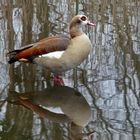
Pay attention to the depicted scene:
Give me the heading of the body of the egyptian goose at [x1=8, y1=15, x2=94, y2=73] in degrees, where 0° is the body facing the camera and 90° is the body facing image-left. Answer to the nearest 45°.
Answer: approximately 270°
